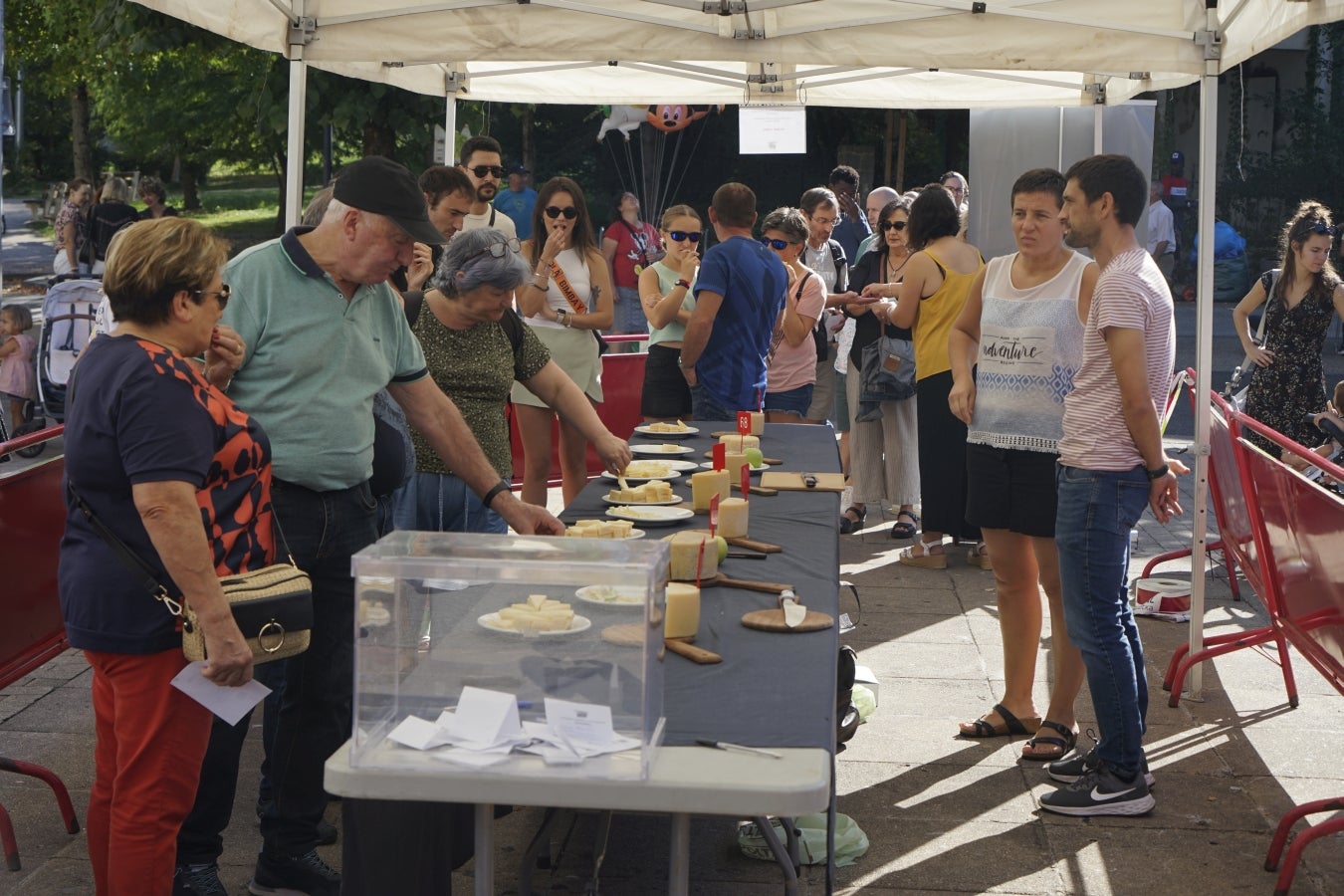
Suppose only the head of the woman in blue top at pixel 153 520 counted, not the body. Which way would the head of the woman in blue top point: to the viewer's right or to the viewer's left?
to the viewer's right

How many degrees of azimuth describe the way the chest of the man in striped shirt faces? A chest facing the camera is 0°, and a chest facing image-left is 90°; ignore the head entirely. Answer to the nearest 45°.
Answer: approximately 90°

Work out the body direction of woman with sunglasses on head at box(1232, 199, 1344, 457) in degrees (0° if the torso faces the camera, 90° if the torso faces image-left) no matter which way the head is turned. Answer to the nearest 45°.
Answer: approximately 0°

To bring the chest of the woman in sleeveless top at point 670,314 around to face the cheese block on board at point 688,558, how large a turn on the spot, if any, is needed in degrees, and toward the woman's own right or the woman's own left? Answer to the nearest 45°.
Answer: approximately 45° to the woman's own right

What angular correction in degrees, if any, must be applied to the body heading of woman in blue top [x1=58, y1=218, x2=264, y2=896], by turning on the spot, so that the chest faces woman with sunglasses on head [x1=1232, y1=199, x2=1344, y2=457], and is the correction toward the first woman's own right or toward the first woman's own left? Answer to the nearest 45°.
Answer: approximately 45° to the first woman's own left

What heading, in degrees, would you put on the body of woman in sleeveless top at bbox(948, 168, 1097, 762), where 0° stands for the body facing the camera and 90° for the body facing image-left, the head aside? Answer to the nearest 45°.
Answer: approximately 45°

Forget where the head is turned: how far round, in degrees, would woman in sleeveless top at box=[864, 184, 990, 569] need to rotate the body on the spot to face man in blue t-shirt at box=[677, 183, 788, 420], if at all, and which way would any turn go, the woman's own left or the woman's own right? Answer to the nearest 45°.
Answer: approximately 90° to the woman's own left

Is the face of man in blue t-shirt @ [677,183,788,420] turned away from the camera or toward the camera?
away from the camera

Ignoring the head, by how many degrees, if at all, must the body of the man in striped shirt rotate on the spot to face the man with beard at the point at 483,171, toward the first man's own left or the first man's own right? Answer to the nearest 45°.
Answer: approximately 45° to the first man's own right

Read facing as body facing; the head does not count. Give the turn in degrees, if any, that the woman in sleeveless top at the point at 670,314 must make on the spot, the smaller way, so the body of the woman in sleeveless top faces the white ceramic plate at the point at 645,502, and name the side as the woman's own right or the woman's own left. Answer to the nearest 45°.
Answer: approximately 45° to the woman's own right
